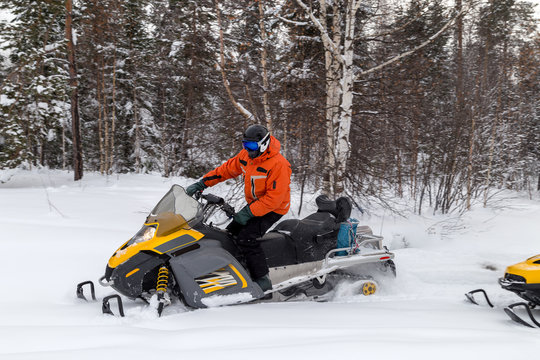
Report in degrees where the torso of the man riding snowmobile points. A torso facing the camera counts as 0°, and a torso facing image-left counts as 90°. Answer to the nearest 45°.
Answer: approximately 45°

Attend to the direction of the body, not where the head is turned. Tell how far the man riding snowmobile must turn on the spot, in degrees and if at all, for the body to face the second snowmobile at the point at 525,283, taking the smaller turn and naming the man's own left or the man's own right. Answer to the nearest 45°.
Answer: approximately 135° to the man's own left

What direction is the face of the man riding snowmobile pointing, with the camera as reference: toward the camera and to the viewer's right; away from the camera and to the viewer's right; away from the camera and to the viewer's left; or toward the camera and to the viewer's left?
toward the camera and to the viewer's left
